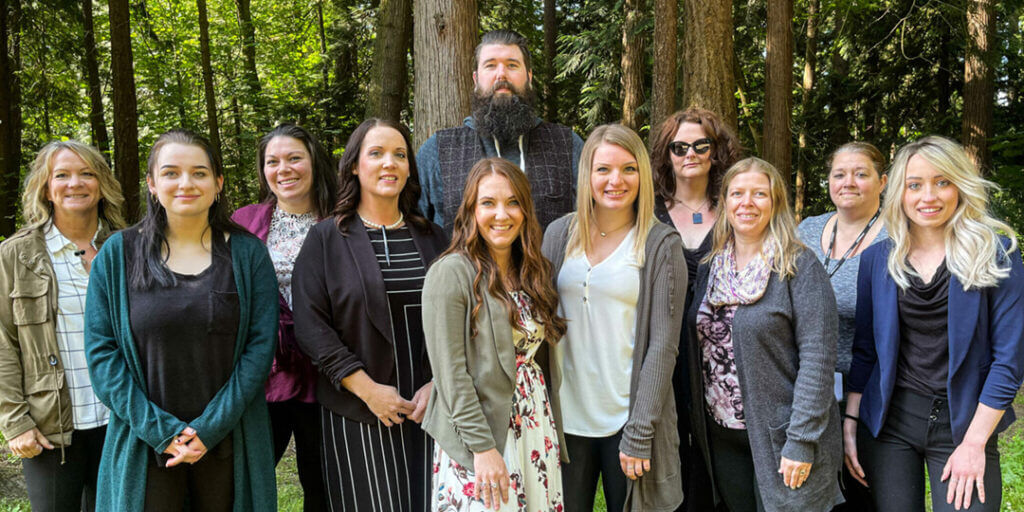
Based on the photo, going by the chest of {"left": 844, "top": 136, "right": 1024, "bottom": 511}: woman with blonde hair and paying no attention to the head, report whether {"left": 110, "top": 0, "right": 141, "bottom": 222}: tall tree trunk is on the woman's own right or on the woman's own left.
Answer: on the woman's own right

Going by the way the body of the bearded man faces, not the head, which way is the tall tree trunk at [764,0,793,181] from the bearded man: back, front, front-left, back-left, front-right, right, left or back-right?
back-left

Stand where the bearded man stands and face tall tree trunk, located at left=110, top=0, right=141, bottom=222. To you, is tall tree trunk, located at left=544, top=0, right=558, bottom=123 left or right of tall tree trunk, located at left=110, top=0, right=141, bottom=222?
right

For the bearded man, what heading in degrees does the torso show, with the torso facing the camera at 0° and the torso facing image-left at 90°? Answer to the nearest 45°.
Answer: approximately 0°

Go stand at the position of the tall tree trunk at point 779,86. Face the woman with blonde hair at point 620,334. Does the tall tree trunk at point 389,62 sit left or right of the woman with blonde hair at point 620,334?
right

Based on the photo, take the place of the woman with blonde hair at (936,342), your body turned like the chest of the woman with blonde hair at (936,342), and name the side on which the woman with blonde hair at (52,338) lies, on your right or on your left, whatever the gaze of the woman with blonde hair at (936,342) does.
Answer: on your right

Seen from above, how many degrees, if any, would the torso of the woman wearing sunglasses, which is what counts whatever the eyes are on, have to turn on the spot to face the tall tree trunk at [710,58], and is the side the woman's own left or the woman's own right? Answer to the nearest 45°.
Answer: approximately 180°
